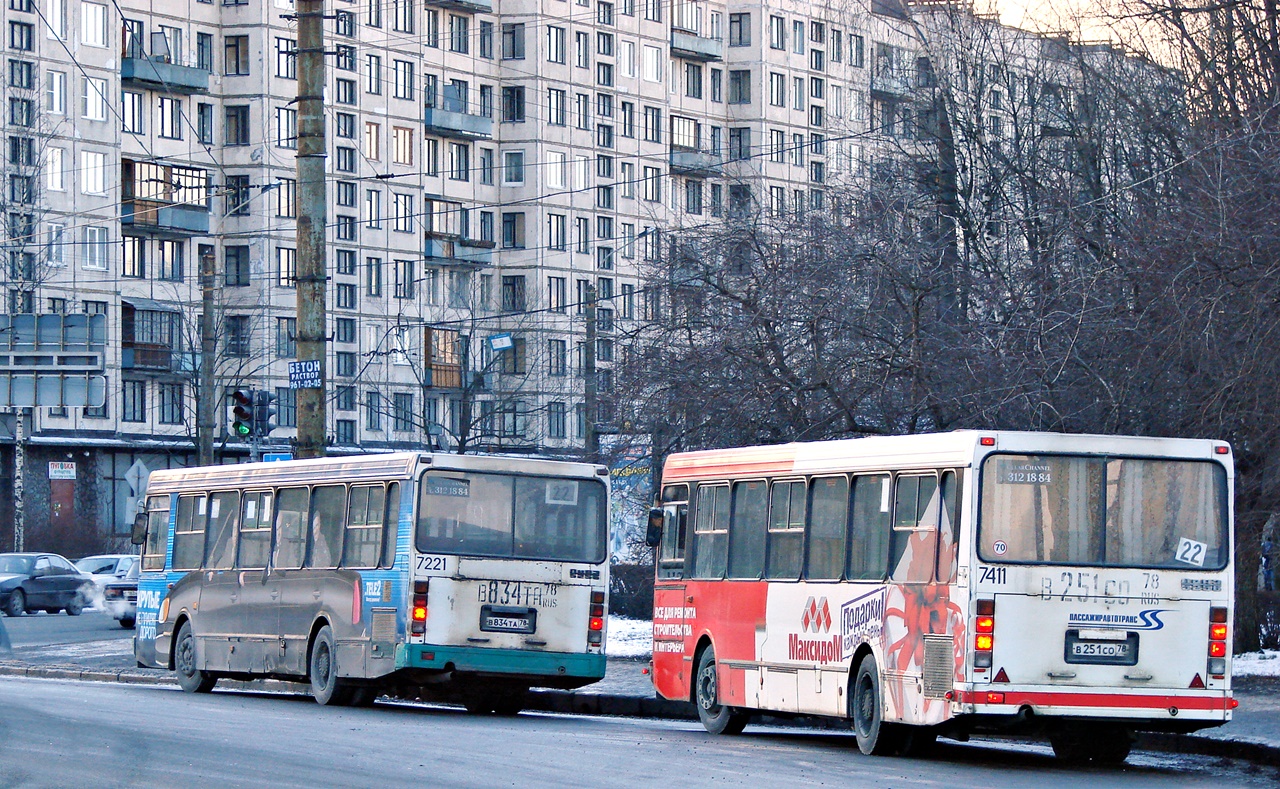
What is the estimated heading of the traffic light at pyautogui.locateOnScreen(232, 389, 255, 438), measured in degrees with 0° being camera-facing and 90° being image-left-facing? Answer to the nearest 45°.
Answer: approximately 45°

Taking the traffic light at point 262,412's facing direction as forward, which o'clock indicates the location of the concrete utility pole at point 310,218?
The concrete utility pole is roughly at 3 o'clock from the traffic light.

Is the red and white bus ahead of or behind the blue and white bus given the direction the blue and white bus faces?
behind

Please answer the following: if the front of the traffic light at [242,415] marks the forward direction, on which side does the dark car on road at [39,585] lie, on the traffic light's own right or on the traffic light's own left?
on the traffic light's own right

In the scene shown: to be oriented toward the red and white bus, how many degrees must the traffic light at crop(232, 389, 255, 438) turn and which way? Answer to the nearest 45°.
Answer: approximately 45° to its left

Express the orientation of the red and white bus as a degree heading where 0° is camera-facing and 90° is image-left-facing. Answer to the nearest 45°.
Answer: approximately 135°
